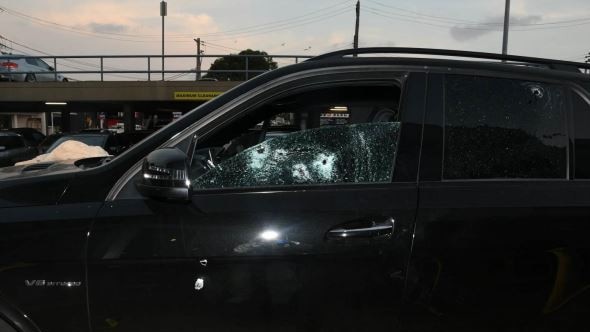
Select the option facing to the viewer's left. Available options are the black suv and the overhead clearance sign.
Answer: the black suv

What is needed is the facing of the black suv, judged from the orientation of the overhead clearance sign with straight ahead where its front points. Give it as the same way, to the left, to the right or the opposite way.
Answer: to the right

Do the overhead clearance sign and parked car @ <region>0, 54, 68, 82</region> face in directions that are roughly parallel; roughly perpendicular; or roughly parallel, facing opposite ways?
roughly perpendicular

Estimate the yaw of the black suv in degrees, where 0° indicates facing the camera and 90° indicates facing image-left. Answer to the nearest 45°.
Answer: approximately 90°

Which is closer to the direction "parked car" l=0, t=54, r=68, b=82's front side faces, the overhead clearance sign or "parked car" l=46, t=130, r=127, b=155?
the overhead clearance sign

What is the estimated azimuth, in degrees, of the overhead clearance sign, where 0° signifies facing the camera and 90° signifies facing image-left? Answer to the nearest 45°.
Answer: approximately 0°

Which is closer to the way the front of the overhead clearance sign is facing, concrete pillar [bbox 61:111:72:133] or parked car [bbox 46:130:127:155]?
the parked car

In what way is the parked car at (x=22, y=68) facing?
to the viewer's right

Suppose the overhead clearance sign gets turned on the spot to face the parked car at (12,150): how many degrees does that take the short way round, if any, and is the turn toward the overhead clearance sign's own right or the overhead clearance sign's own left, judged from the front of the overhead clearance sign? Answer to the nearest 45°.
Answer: approximately 45° to the overhead clearance sign's own right
